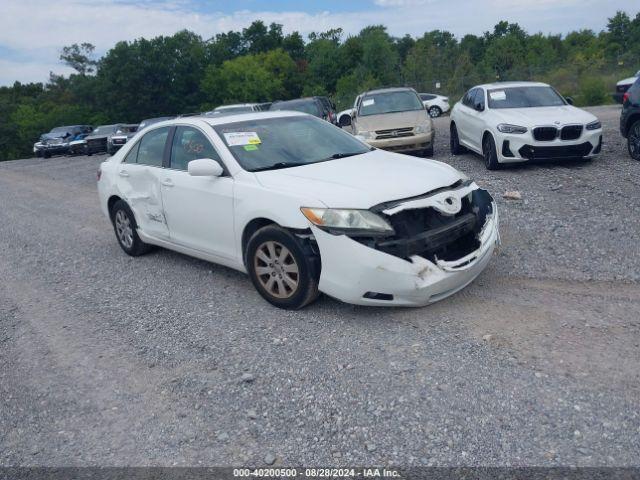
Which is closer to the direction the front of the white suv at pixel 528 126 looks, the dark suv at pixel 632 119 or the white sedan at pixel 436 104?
the dark suv

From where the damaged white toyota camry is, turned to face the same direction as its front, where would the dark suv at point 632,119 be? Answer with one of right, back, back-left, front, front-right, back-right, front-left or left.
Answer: left

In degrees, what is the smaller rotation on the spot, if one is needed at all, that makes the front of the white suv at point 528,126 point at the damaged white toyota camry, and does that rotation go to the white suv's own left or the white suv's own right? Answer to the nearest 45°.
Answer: approximately 45° to the white suv's own right

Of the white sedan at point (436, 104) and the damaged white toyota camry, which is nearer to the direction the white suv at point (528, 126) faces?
the damaged white toyota camry

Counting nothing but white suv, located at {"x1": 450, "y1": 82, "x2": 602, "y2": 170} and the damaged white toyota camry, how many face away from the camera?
0

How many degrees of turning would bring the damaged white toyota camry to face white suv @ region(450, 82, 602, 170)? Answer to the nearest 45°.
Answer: approximately 90° to its left

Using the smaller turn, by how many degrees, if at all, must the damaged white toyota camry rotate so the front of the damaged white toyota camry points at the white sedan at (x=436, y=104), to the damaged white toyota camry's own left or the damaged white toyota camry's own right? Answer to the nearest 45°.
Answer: approximately 135° to the damaged white toyota camry's own left

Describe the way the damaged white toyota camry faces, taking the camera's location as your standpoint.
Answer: facing the viewer and to the right of the viewer

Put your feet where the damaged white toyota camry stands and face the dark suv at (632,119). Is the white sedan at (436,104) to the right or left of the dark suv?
left
